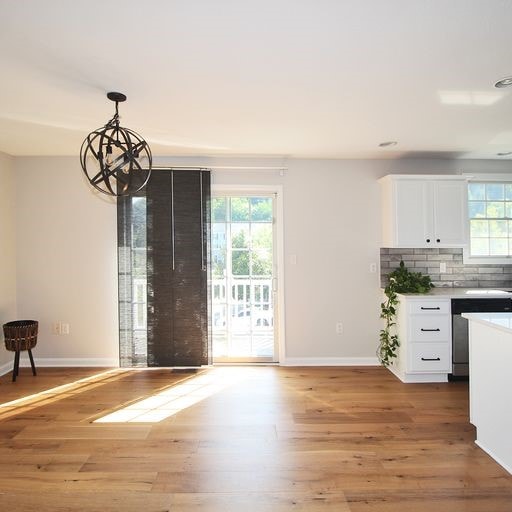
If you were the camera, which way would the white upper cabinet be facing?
facing the viewer and to the right of the viewer

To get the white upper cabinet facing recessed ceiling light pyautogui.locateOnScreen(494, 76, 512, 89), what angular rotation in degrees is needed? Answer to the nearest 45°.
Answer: approximately 45° to its right

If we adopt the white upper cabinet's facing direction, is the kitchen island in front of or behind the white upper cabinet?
in front

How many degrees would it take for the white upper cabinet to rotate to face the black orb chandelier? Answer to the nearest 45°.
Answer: approximately 90° to its right

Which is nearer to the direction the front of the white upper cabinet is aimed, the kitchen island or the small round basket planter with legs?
the kitchen island

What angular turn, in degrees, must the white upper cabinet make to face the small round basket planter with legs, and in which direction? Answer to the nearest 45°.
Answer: approximately 90° to its right

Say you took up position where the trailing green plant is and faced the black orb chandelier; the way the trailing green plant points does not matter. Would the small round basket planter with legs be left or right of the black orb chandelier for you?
right

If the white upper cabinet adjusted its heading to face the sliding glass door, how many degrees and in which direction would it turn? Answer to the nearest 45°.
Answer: approximately 135° to its right

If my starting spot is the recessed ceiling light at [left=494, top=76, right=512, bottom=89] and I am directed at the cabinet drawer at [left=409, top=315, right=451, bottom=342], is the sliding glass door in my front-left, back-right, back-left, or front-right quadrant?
front-left
